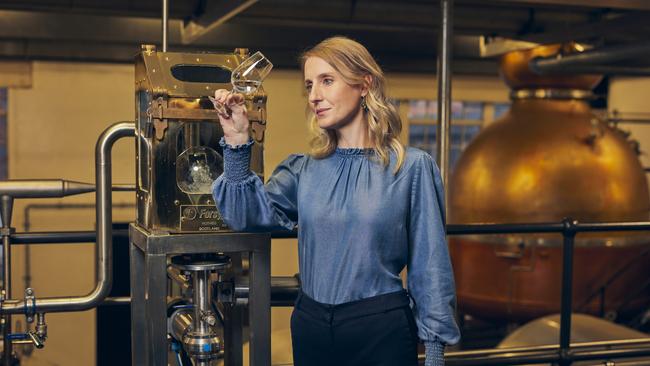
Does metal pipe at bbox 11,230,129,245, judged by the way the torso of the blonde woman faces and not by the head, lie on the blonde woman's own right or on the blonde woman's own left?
on the blonde woman's own right

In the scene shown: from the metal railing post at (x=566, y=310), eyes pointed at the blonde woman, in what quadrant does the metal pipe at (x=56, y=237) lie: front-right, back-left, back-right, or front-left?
front-right

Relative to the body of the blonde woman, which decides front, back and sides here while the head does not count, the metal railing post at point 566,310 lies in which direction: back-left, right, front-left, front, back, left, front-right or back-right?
back

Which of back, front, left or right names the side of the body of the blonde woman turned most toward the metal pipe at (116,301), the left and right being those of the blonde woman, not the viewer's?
right

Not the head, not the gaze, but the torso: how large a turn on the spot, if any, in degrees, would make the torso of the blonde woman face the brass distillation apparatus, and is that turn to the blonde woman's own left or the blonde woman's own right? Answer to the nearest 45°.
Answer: approximately 45° to the blonde woman's own right

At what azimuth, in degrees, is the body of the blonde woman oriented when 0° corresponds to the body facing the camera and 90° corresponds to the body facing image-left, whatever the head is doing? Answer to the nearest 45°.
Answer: approximately 45°

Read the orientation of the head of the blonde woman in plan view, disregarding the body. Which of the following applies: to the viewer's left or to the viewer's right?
to the viewer's left

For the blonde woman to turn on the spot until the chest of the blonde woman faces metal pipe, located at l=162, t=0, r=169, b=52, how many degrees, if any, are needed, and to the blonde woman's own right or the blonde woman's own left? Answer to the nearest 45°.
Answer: approximately 90° to the blonde woman's own right

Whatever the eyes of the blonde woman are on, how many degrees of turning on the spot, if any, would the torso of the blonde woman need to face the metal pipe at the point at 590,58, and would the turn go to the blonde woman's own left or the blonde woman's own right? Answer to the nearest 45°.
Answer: approximately 180°
